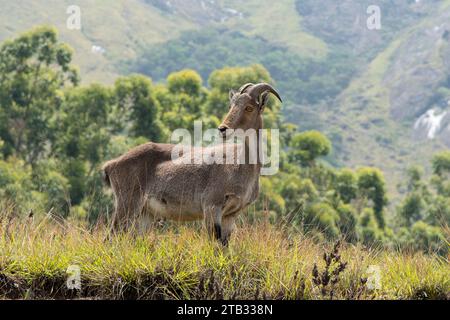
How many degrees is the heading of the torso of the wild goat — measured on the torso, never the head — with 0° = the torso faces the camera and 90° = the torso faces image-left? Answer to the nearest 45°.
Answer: approximately 270°
